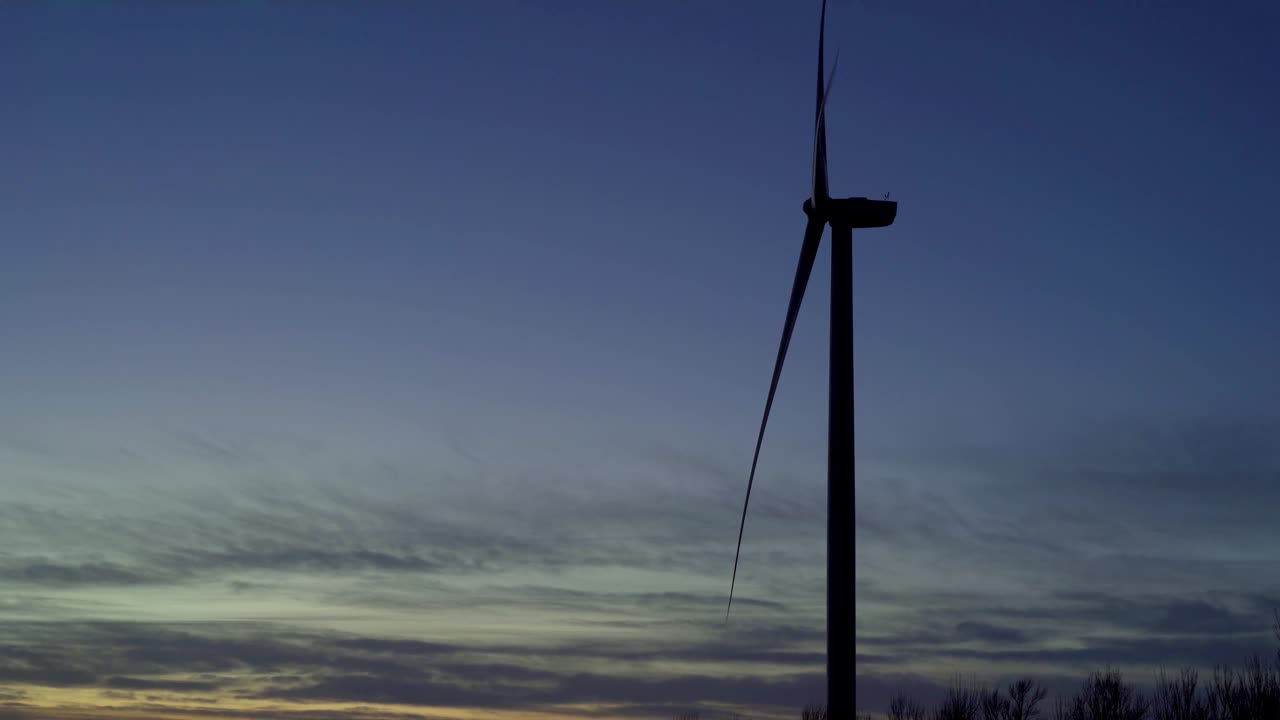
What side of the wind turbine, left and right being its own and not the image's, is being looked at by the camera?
left
